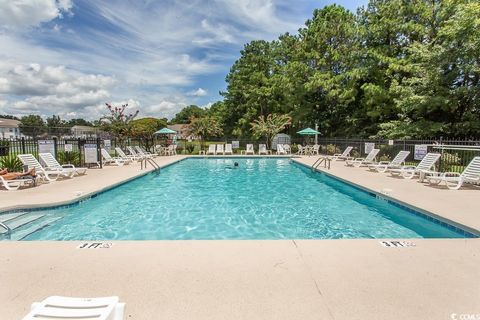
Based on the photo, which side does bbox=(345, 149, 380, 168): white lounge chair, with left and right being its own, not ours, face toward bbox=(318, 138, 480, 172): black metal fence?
back

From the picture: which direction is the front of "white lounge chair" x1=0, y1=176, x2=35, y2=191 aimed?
to the viewer's right

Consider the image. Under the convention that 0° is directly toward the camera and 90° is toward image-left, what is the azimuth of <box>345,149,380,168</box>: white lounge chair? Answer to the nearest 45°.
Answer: approximately 90°

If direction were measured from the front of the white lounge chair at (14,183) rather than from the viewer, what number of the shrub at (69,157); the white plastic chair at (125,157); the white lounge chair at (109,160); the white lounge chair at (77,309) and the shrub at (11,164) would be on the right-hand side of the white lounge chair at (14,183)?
1

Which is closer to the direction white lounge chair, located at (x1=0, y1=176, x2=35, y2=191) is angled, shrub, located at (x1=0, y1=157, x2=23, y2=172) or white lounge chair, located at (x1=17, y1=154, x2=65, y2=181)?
the white lounge chair

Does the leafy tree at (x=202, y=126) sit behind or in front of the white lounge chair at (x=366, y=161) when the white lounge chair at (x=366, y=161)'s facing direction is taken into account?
in front

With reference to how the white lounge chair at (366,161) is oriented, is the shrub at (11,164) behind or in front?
in front
